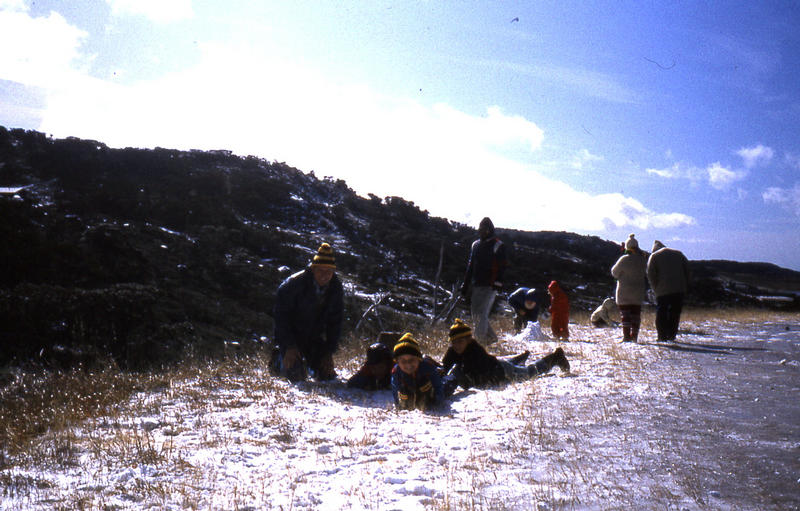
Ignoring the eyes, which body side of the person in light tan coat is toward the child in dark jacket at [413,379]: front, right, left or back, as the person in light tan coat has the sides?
back

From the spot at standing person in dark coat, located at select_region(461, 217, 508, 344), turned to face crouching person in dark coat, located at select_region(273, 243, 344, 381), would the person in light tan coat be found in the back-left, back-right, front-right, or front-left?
back-left

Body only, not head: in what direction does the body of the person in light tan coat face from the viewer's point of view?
away from the camera

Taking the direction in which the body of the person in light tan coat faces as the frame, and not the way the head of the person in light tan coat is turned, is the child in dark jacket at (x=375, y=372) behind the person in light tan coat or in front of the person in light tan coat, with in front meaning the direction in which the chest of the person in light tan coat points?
behind

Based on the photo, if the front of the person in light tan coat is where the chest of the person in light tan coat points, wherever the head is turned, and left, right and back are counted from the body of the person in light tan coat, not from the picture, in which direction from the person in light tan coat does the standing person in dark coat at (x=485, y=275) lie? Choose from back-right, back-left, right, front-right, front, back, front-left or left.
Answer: back-left
